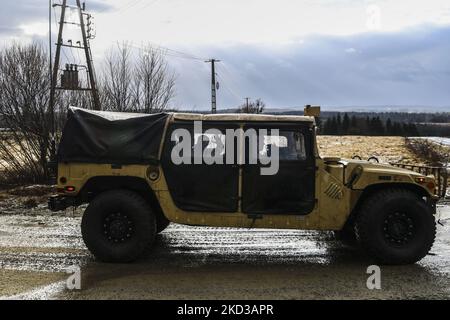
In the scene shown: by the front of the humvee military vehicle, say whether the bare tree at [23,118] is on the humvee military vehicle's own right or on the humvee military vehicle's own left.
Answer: on the humvee military vehicle's own left

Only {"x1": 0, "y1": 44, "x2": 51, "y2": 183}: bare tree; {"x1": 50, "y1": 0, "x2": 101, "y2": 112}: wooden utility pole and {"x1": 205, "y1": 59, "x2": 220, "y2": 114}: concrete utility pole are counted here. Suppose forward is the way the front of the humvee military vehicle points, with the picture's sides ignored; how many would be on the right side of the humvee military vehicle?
0

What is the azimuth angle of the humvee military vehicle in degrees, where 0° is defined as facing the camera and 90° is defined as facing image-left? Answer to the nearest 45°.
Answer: approximately 270°

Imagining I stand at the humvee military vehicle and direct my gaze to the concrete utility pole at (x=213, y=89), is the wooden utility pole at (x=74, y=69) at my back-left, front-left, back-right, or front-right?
front-left

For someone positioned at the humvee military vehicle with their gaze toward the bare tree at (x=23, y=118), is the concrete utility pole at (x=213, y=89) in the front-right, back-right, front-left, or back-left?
front-right

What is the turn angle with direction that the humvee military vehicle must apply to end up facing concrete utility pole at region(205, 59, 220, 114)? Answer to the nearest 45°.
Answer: approximately 90° to its left
